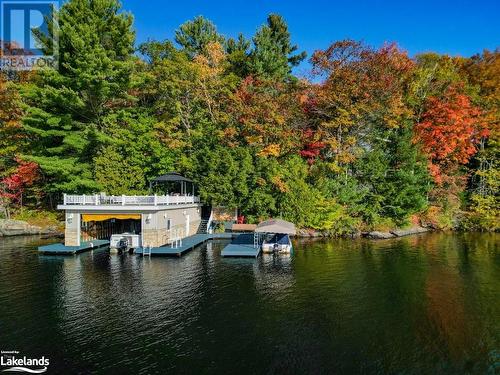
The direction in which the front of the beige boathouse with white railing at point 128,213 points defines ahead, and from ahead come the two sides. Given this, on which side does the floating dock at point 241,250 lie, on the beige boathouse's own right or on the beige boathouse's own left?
on the beige boathouse's own left

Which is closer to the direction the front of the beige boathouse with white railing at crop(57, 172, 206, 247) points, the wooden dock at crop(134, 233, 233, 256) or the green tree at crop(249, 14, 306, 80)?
the wooden dock

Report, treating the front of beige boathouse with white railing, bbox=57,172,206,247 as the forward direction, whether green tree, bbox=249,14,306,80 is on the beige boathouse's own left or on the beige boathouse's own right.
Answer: on the beige boathouse's own left

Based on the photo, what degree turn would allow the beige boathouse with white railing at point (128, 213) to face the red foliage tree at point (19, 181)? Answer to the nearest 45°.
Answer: approximately 135° to its right

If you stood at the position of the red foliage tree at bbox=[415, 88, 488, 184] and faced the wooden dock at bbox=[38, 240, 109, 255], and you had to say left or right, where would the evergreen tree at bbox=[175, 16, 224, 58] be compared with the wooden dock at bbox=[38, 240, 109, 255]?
right

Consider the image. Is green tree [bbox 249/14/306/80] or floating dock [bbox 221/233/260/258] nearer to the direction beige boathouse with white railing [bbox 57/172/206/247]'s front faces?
the floating dock

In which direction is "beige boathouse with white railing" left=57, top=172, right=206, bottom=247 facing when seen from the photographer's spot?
facing the viewer

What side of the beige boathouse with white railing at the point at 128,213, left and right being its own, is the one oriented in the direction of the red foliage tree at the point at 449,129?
left

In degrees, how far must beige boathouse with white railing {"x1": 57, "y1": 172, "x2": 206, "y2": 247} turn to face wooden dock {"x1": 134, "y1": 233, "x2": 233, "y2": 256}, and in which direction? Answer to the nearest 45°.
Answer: approximately 45° to its left
